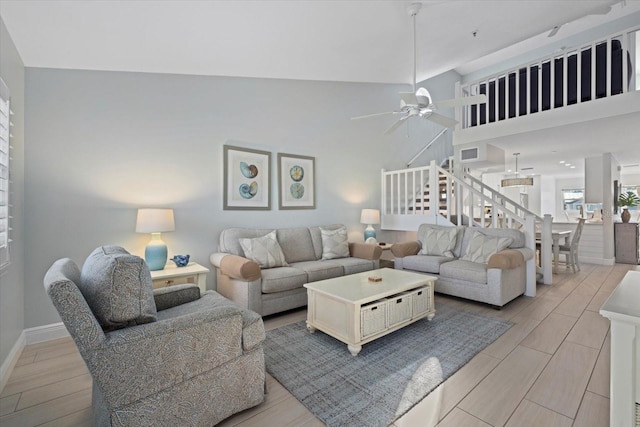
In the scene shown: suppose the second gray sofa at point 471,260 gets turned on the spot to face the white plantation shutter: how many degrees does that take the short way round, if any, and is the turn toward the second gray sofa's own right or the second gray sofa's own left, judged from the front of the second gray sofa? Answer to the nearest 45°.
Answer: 0° — it already faces it

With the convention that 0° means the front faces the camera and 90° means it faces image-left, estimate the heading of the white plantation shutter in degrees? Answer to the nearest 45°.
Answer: approximately 270°

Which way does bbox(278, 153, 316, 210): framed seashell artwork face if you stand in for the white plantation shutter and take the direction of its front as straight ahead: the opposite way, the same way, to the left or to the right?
to the right

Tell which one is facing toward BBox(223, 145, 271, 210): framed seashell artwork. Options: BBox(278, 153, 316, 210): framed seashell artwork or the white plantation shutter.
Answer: the white plantation shutter

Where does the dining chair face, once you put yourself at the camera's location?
facing to the left of the viewer

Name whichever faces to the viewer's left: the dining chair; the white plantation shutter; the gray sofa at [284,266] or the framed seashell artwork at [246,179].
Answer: the dining chair

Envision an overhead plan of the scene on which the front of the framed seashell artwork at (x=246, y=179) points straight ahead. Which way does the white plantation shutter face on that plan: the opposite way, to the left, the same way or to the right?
to the left

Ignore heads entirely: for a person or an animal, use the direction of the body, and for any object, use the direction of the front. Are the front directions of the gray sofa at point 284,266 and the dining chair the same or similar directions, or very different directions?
very different directions

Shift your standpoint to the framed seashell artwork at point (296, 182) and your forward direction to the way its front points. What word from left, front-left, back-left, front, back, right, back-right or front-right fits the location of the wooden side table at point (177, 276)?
right

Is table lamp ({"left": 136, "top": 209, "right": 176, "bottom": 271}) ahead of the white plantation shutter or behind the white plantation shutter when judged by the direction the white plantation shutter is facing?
ahead
